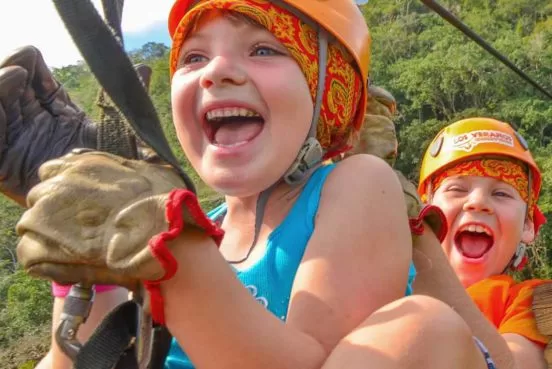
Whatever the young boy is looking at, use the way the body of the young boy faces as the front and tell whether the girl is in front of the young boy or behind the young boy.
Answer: in front

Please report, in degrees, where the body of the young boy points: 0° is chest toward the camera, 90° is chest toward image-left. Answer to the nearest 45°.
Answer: approximately 45°

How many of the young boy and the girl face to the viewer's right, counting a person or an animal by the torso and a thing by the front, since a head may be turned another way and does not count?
0

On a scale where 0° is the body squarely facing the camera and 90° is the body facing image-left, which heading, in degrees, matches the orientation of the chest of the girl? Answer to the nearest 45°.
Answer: approximately 45°

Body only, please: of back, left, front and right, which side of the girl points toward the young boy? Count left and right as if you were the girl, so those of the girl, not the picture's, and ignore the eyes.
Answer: back
